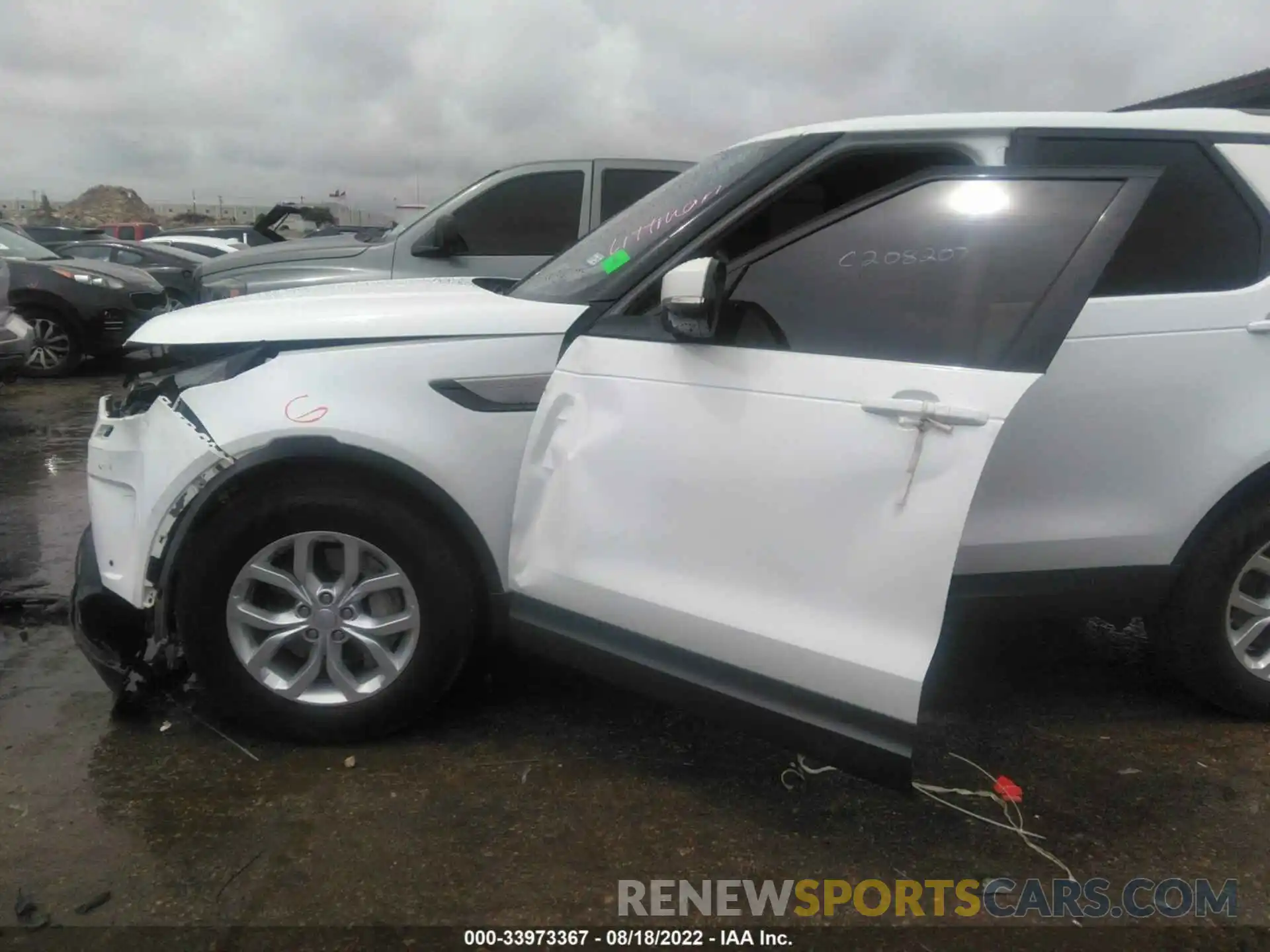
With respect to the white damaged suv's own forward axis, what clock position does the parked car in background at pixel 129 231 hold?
The parked car in background is roughly at 2 o'clock from the white damaged suv.

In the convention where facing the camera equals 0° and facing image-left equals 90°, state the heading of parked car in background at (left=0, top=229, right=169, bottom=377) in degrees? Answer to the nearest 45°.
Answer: approximately 315°

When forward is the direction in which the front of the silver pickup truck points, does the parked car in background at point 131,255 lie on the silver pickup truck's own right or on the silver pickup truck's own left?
on the silver pickup truck's own right

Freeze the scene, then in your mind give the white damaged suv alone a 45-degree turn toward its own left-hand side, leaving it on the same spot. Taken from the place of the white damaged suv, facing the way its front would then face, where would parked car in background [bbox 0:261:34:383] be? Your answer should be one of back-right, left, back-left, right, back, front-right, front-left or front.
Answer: right

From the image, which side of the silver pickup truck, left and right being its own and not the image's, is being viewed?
left

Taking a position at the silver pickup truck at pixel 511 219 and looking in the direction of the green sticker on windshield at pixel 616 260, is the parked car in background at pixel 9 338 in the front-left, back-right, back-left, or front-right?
back-right

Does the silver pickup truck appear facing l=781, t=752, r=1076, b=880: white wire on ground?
no

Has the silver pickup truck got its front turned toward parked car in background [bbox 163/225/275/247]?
no

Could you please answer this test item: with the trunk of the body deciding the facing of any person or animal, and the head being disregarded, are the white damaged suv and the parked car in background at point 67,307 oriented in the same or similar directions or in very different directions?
very different directions

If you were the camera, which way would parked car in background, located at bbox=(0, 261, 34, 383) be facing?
facing the viewer and to the right of the viewer

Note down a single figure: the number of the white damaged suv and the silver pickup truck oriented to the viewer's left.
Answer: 2

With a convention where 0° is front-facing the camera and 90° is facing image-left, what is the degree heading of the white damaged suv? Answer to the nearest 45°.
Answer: approximately 90°

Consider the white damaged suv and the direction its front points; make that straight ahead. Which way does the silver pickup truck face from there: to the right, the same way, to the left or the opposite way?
the same way
